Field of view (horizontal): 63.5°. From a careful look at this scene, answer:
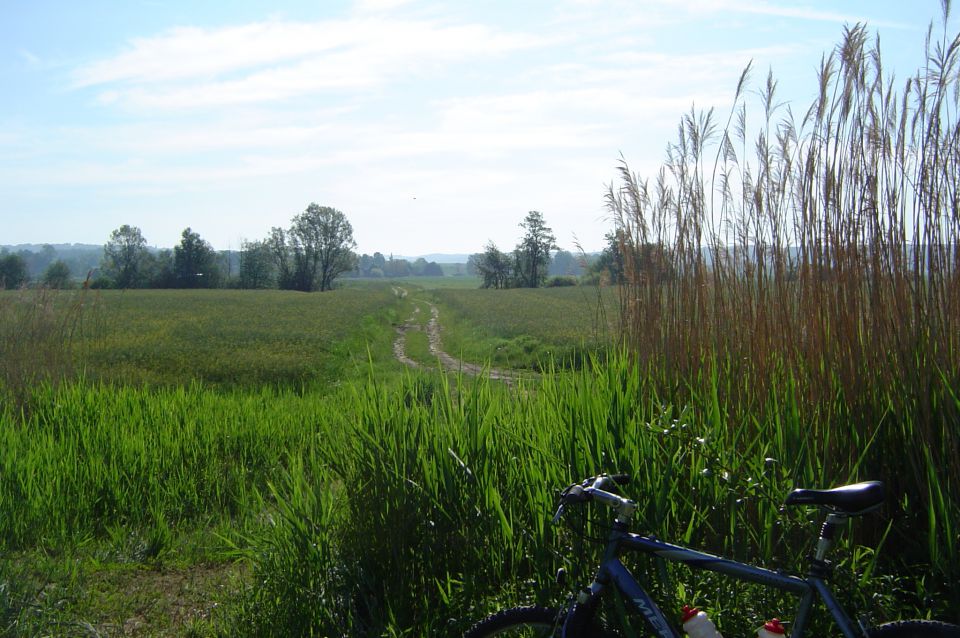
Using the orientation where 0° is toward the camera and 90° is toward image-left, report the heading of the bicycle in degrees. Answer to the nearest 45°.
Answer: approximately 90°
